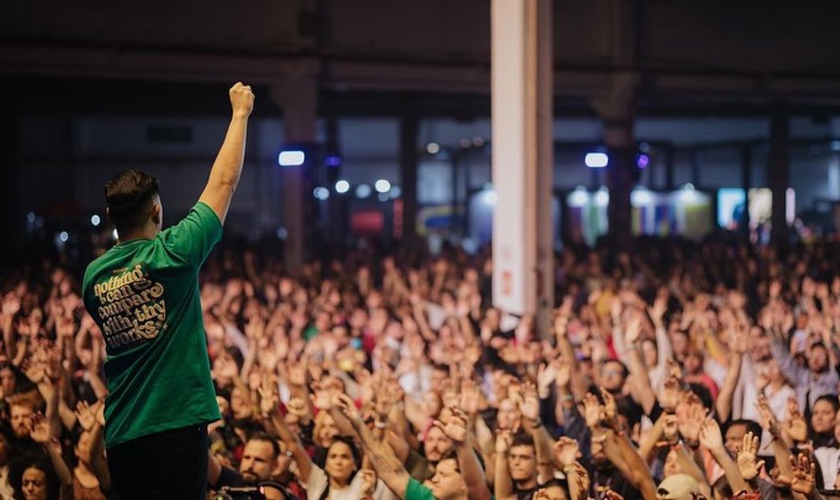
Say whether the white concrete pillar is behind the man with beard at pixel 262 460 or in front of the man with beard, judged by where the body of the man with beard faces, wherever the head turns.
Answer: behind

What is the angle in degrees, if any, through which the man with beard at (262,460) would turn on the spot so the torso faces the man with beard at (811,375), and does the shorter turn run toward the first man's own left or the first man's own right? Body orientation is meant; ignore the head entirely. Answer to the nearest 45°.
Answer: approximately 135° to the first man's own left

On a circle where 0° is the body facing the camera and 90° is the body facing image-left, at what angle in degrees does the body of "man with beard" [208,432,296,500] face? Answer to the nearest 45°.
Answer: approximately 45°

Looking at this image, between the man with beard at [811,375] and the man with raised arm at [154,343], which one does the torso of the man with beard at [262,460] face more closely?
the man with raised arm

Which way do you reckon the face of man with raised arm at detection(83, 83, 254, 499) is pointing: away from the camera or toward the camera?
away from the camera

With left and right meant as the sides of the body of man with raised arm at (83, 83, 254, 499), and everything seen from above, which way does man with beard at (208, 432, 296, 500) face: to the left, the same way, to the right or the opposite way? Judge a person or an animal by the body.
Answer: the opposite way

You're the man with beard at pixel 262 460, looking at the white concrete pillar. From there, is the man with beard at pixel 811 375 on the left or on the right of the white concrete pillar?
right

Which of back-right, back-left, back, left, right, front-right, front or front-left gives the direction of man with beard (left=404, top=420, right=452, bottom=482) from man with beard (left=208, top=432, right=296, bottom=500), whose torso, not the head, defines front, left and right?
back-left

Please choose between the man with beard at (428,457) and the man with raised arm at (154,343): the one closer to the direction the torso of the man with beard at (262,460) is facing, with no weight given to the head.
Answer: the man with raised arm

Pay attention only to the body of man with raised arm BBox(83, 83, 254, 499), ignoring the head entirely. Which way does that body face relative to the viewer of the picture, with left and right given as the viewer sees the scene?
facing away from the viewer and to the right of the viewer
